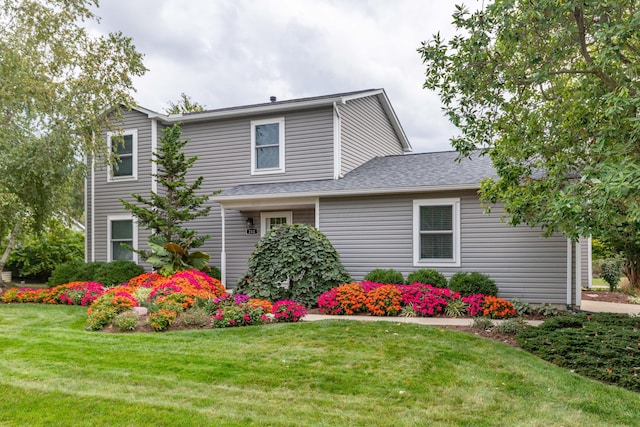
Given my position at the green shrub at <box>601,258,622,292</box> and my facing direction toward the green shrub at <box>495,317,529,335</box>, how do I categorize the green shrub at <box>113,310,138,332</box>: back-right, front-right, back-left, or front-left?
front-right

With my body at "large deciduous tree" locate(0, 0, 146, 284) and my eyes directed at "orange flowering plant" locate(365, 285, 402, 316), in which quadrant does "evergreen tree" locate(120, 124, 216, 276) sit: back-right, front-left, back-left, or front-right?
front-left

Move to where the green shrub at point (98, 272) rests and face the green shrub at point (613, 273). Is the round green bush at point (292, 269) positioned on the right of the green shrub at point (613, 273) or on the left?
right

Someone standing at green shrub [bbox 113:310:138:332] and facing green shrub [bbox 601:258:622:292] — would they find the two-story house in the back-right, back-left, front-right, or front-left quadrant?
front-left

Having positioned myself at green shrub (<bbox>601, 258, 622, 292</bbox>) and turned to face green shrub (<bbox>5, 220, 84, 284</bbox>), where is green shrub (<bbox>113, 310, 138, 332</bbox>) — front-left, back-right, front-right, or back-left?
front-left

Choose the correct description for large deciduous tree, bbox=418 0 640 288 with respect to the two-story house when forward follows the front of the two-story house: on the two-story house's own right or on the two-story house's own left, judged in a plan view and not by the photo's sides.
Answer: on the two-story house's own left
